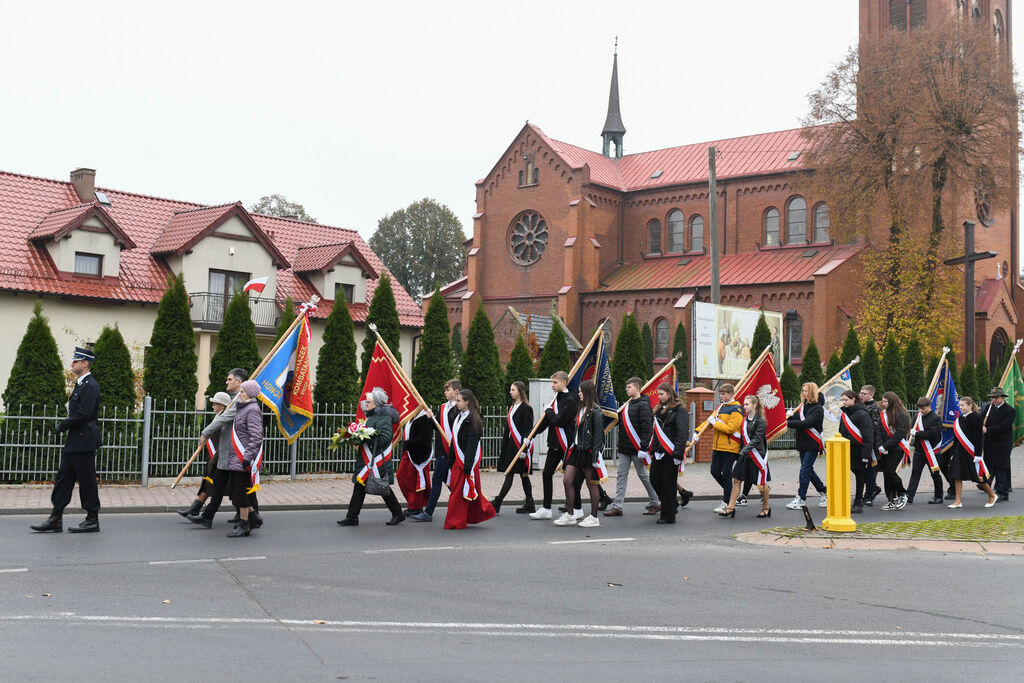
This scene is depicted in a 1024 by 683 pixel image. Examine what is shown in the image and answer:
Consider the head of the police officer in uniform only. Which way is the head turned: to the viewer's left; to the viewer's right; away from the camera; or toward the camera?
to the viewer's left

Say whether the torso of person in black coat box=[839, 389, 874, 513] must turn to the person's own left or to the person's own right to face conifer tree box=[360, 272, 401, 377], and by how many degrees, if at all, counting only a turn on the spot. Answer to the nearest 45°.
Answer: approximately 45° to the person's own right

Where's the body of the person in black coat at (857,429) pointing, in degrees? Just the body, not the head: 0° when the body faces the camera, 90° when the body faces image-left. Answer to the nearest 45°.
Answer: approximately 90°

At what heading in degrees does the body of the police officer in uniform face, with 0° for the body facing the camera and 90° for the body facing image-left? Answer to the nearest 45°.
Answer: approximately 90°

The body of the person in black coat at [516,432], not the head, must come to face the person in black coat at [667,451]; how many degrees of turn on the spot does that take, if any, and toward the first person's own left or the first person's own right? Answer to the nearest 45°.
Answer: approximately 135° to the first person's own left

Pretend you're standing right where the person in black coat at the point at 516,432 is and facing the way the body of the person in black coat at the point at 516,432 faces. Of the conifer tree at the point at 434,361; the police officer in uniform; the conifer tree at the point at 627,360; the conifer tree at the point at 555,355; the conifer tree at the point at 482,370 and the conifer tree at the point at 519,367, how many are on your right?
5

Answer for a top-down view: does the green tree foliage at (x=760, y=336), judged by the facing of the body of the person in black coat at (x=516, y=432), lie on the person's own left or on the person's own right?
on the person's own right

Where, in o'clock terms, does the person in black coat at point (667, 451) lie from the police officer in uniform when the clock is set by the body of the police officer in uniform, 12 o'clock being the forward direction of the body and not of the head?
The person in black coat is roughly at 6 o'clock from the police officer in uniform.

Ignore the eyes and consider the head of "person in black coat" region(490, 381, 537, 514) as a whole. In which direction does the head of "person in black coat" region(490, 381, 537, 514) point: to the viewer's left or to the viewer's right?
to the viewer's left

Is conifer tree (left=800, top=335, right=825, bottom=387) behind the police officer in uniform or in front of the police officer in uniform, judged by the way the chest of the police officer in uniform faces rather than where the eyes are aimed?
behind

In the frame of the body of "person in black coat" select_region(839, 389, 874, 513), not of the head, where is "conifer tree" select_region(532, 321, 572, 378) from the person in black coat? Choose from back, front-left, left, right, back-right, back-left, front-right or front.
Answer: front-right

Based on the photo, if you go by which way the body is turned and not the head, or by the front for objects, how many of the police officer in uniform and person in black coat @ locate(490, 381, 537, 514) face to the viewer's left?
2

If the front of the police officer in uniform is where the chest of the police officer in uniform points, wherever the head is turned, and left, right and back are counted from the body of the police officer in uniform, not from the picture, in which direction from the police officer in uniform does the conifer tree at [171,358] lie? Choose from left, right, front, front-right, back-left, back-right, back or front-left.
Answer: right

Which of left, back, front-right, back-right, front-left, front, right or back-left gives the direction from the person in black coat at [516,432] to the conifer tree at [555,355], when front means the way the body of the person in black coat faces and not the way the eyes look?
right

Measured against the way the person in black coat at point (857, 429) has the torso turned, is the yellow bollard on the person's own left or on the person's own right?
on the person's own left

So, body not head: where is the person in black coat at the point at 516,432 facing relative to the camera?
to the viewer's left

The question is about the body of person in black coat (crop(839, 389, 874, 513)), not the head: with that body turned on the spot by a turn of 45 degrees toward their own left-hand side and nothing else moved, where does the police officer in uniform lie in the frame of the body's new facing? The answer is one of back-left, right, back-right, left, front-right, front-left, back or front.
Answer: front
